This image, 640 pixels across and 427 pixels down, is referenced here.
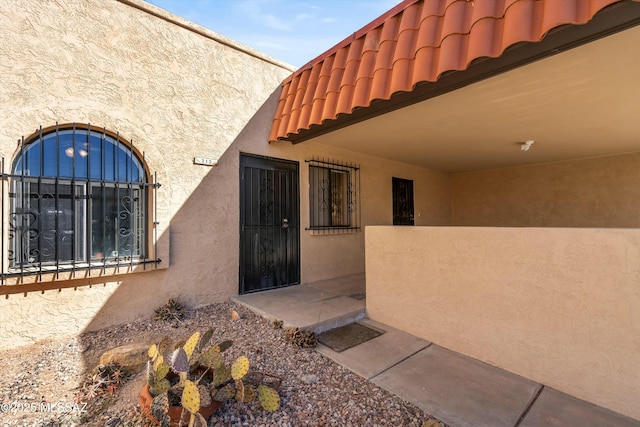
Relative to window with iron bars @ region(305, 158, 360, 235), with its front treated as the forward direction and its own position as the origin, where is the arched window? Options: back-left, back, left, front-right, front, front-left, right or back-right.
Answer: right

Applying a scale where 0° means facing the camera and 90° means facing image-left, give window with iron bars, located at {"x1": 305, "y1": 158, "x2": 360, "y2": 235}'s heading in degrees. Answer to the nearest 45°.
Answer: approximately 315°

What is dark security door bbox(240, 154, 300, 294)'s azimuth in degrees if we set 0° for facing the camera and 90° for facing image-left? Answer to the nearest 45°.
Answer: approximately 315°

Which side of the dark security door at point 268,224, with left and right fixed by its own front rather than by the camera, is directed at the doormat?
front

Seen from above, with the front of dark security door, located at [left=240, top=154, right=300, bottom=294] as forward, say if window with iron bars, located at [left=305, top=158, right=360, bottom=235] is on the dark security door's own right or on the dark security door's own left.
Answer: on the dark security door's own left

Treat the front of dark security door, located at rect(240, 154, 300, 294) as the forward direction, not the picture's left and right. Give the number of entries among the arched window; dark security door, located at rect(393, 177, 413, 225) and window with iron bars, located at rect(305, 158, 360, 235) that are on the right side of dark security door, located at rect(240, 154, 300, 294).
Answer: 1

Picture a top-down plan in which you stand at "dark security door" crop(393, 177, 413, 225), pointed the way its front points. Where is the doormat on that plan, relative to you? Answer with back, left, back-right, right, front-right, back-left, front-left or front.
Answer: front-right

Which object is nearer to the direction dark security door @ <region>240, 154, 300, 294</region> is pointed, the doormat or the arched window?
the doormat

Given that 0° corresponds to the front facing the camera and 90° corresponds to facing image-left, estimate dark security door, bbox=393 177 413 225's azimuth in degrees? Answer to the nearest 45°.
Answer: approximately 315°
